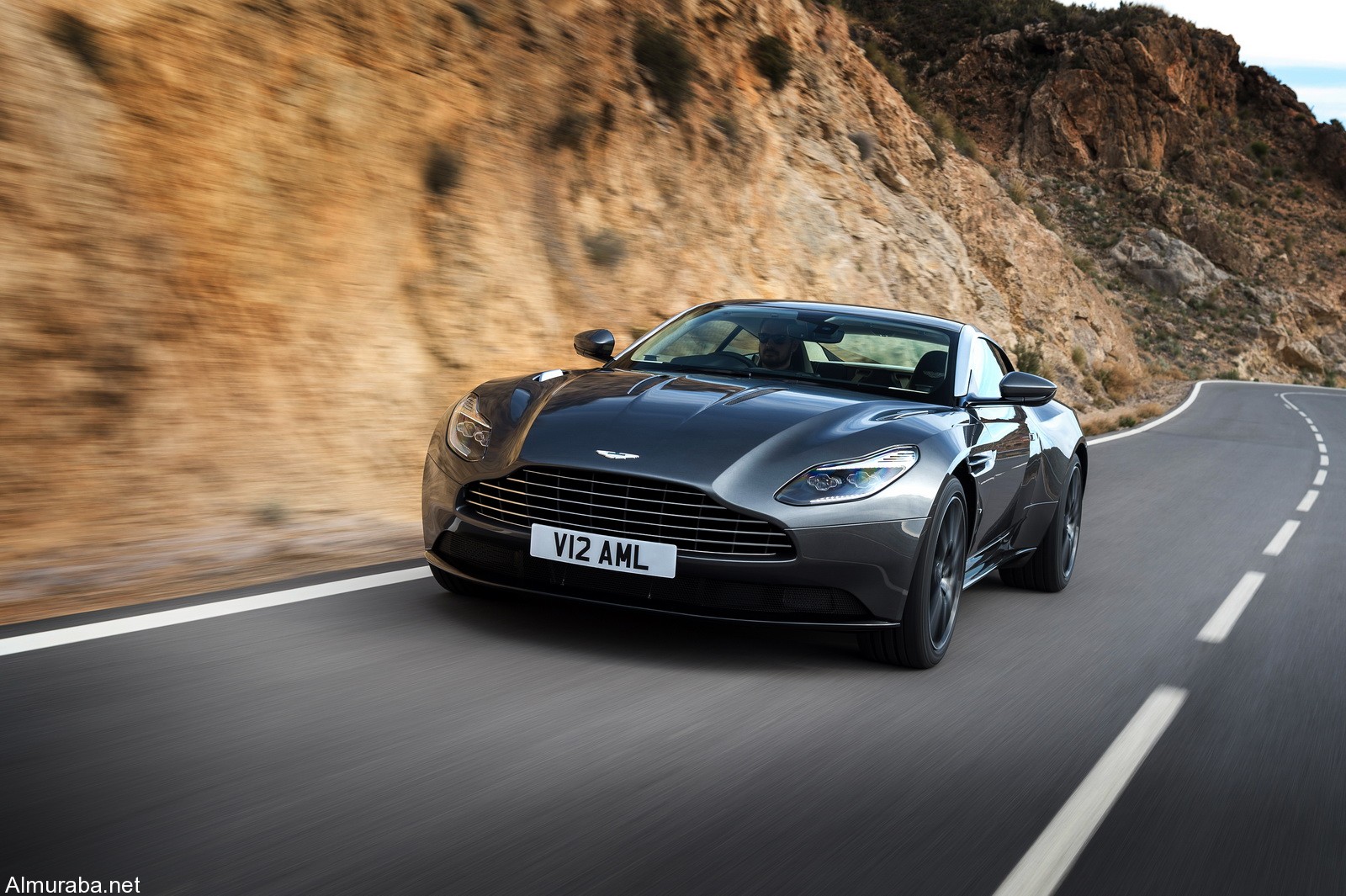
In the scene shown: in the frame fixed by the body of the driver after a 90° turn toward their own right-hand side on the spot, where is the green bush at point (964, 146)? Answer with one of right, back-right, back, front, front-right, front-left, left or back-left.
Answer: front-right

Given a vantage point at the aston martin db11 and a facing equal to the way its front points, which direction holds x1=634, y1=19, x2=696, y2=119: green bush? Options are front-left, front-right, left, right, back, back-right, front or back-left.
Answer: back-right

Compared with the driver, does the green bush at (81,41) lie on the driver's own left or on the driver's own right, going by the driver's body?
on the driver's own right

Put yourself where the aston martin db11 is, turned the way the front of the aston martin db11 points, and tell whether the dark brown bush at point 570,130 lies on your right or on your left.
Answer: on your right

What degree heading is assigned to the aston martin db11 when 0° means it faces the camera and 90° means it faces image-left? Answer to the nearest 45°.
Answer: approximately 45°

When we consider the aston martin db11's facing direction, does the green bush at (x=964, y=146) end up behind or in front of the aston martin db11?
behind

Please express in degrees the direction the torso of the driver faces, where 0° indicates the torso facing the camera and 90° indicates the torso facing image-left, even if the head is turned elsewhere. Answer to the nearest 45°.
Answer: approximately 45°

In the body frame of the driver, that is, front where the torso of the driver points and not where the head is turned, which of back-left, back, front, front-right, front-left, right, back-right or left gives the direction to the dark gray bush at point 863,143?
back-right

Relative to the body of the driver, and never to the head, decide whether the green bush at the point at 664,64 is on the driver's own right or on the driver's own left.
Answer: on the driver's own right

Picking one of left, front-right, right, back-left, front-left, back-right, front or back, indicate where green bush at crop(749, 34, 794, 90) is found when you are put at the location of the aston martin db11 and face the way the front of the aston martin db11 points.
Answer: back-right

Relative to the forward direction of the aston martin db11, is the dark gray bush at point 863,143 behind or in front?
behind
